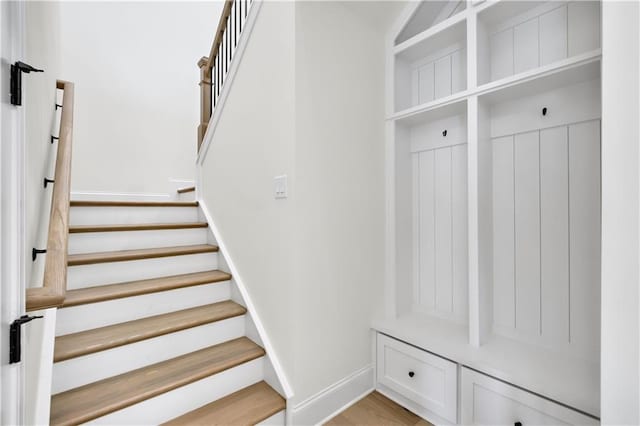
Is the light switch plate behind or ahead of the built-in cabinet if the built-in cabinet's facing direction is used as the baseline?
ahead

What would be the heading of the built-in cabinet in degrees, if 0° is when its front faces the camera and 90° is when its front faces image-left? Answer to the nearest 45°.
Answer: approximately 45°

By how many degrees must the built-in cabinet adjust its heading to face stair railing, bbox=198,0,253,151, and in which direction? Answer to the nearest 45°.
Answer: approximately 45° to its right

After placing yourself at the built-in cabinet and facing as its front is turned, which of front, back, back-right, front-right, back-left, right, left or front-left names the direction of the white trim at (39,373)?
front

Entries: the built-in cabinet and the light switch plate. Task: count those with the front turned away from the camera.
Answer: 0

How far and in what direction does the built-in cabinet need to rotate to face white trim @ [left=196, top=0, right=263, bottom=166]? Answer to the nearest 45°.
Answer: approximately 45° to its right
